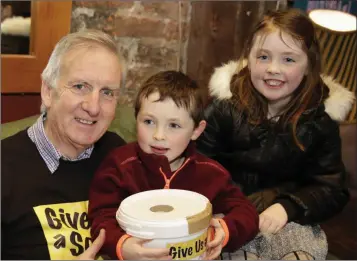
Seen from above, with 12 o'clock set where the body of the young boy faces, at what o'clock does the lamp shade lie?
The lamp shade is roughly at 7 o'clock from the young boy.

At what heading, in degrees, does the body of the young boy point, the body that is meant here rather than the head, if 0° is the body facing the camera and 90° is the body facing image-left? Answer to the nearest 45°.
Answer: approximately 0°

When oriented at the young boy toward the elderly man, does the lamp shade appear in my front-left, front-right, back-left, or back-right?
back-right

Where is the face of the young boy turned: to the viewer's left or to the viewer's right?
to the viewer's left
